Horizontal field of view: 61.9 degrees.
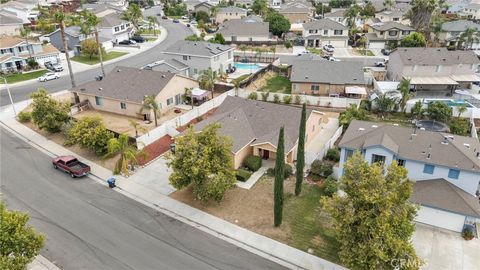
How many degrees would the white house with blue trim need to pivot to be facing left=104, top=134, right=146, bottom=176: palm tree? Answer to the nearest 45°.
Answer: approximately 90° to its right

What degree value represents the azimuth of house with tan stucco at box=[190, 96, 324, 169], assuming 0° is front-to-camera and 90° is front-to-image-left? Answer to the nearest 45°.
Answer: approximately 45°

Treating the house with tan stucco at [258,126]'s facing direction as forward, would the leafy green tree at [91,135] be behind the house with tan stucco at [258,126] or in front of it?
in front

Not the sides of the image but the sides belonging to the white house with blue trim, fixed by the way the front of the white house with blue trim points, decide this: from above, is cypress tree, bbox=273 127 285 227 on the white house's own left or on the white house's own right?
on the white house's own right

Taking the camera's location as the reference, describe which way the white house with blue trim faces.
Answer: facing the viewer

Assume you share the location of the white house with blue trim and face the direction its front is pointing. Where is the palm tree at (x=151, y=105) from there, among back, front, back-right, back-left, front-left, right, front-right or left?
right

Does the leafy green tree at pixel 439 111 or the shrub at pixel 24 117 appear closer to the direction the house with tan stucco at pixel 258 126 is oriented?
the shrub

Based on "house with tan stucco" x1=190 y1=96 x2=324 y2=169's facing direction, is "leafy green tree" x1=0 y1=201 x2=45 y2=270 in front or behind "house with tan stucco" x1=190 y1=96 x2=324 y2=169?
in front

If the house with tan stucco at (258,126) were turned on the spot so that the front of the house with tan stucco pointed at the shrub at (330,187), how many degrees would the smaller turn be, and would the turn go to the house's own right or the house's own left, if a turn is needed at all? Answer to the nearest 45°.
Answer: approximately 90° to the house's own left

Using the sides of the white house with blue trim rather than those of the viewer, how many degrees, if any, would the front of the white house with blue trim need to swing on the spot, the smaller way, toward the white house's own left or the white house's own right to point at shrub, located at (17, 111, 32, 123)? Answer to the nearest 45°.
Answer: approximately 90° to the white house's own right

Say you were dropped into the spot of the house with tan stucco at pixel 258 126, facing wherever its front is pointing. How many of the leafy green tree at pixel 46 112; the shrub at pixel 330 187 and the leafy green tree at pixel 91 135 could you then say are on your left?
1

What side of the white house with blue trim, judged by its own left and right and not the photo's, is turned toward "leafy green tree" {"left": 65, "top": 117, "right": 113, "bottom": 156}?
right
